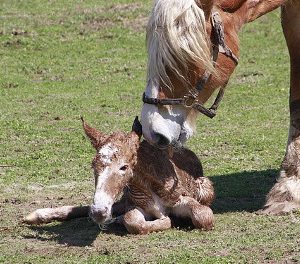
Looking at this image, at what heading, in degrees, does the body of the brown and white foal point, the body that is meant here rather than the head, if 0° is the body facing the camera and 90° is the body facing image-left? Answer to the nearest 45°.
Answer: approximately 45°

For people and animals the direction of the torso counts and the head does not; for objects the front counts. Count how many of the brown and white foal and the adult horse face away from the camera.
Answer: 0

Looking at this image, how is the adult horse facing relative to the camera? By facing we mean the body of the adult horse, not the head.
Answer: to the viewer's left
